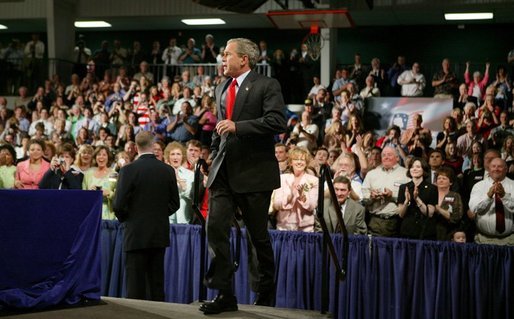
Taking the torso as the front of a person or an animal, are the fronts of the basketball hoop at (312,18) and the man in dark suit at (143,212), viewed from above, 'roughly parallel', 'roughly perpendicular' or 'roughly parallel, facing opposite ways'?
roughly parallel, facing opposite ways

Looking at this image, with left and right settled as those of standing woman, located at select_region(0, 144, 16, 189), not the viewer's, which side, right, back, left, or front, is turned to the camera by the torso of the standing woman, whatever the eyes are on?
front

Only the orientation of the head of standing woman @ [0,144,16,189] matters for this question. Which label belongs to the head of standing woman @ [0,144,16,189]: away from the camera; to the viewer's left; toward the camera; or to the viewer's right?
toward the camera

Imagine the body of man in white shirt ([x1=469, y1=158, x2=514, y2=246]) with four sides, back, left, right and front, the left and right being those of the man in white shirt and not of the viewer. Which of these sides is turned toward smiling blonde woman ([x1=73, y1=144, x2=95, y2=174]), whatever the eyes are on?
right

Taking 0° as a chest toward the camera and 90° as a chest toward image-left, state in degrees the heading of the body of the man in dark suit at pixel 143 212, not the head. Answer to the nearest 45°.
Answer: approximately 180°

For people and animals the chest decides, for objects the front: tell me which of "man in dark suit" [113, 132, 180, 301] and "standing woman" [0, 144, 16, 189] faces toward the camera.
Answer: the standing woman

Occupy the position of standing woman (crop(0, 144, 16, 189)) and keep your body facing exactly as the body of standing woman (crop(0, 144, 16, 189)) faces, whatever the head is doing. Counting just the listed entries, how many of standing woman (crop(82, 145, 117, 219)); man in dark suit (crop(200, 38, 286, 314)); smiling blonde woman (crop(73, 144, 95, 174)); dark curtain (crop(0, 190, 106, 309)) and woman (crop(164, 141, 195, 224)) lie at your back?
0

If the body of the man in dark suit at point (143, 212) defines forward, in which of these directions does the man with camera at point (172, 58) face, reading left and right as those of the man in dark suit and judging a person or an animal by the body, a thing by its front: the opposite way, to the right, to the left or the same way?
the opposite way

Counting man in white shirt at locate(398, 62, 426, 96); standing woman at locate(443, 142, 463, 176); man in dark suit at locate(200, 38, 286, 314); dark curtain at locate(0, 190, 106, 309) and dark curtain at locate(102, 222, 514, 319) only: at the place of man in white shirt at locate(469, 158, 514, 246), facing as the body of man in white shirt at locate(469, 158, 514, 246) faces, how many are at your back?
2

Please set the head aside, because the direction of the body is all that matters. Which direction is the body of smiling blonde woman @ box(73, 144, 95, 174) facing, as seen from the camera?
toward the camera

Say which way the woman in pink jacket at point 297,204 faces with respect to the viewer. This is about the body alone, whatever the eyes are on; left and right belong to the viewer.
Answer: facing the viewer

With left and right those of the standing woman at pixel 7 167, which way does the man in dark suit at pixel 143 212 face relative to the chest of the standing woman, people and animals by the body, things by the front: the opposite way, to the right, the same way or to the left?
the opposite way

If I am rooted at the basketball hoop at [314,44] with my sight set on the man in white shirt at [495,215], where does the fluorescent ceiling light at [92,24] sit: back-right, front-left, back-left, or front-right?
back-right

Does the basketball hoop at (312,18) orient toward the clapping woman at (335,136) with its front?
yes

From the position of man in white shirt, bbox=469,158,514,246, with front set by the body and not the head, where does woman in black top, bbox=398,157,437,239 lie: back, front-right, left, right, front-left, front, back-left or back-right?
right

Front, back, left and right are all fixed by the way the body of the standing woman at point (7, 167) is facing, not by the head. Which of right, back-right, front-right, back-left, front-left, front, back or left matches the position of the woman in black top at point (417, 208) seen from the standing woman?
front-left

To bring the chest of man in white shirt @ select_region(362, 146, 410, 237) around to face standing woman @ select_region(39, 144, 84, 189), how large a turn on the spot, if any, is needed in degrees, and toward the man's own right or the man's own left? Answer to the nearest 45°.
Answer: approximately 90° to the man's own right
